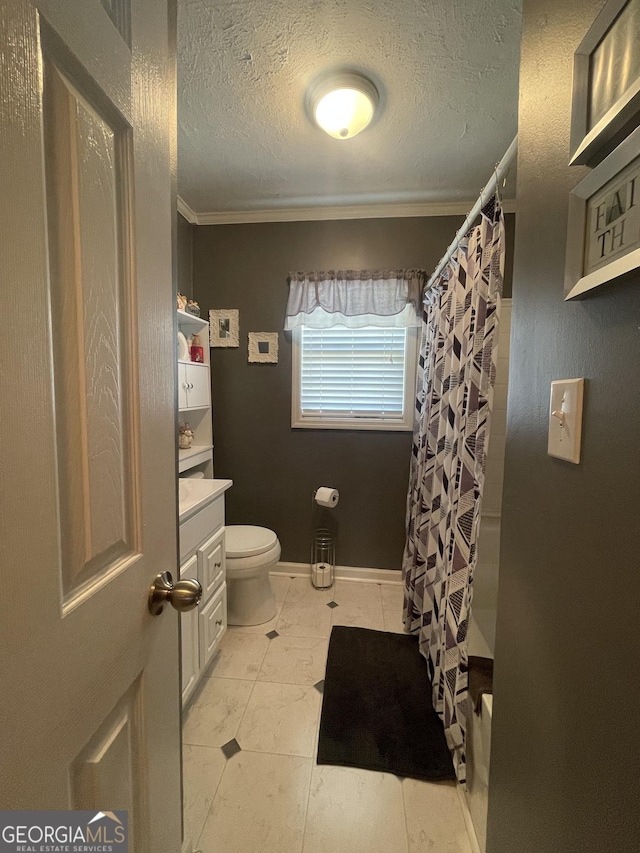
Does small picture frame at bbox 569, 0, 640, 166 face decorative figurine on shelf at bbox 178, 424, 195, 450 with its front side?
no

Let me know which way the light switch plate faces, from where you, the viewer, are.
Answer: facing the viewer and to the left of the viewer

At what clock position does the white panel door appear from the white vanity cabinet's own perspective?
The white panel door is roughly at 3 o'clock from the white vanity cabinet.

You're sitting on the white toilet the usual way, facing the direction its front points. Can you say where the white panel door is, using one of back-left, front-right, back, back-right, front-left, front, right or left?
right

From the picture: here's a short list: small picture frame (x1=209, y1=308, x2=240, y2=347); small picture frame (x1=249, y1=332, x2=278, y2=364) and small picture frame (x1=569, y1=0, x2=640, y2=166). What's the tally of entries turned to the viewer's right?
0

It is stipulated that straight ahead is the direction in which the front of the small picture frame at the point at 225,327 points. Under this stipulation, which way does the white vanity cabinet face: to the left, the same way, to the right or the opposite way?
to the left

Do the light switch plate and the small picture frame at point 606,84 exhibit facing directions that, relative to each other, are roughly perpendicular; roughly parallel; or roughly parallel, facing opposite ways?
roughly parallel

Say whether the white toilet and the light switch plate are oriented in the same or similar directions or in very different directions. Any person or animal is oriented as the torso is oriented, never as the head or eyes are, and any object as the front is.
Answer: very different directions

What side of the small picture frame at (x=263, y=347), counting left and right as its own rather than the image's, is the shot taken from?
front

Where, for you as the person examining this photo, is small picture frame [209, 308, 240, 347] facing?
facing the viewer

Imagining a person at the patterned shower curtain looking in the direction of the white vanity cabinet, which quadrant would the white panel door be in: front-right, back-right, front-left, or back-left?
front-left

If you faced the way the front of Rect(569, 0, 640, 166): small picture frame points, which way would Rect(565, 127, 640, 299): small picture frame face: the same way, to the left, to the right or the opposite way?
the same way

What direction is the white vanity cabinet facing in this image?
to the viewer's right
